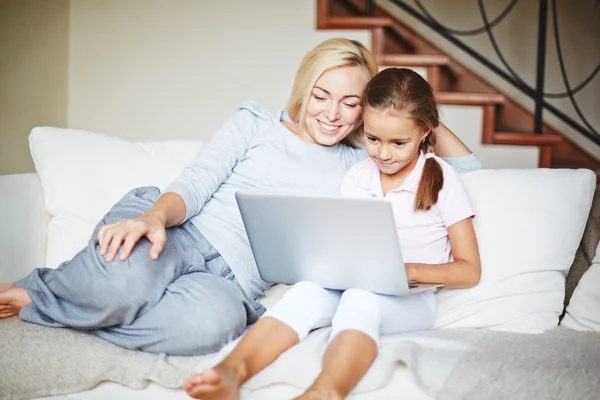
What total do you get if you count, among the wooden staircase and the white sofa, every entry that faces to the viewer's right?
1

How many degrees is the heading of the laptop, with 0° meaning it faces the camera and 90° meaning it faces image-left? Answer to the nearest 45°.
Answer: approximately 225°

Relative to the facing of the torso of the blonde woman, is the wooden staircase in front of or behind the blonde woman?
behind

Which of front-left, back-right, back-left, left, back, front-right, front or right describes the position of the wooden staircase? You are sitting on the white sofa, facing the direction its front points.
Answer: back

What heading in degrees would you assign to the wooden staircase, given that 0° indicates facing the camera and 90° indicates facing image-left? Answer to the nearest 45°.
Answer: approximately 270°

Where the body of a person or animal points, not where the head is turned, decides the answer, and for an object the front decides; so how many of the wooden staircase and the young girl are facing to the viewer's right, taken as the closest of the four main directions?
1
